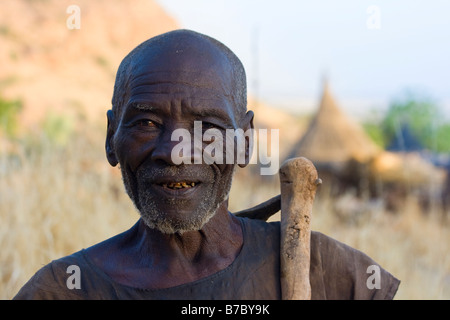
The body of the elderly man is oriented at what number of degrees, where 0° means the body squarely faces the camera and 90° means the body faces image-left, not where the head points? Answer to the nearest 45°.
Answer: approximately 0°

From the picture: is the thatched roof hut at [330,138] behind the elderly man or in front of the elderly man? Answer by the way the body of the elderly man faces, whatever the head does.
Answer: behind
